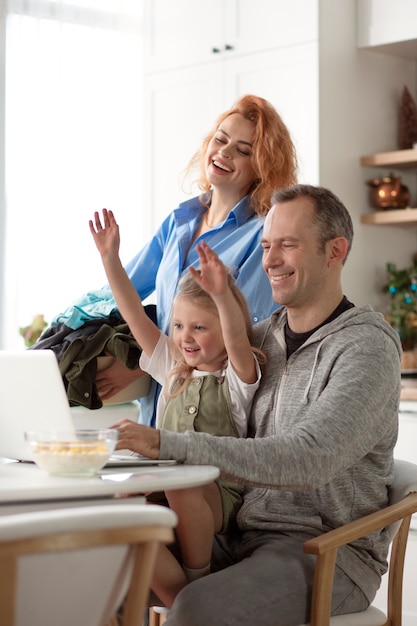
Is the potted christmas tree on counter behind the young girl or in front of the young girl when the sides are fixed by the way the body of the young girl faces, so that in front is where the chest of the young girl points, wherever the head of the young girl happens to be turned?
behind

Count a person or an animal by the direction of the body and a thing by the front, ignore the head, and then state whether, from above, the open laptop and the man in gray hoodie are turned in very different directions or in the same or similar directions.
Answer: very different directions

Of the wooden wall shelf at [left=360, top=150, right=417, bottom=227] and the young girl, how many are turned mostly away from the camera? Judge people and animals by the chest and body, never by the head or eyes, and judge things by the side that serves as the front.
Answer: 0

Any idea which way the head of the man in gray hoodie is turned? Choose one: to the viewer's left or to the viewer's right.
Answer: to the viewer's left

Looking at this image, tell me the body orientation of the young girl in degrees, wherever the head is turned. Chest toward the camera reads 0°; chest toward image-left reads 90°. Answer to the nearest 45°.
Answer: approximately 45°

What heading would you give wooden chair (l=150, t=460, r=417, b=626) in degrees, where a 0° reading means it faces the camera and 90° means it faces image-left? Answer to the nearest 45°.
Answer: approximately 45°

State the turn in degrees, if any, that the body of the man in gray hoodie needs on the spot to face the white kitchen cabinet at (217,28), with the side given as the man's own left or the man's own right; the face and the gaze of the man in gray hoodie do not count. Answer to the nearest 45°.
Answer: approximately 135° to the man's own right

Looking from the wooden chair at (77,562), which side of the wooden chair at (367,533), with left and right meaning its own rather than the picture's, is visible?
front

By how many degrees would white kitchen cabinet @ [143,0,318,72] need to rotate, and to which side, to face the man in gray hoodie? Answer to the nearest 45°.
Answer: approximately 45° to its left

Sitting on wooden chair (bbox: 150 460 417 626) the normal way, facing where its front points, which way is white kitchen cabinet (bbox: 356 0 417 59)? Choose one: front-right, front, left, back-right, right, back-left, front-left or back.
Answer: back-right

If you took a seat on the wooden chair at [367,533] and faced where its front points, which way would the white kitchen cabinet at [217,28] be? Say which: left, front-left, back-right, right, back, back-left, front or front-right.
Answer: back-right

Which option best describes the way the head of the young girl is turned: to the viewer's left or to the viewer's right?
to the viewer's left

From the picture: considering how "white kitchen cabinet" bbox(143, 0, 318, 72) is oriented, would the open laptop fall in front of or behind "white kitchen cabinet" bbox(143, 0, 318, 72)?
in front
